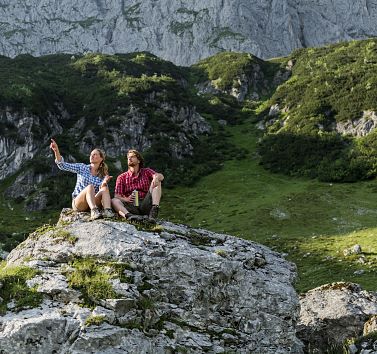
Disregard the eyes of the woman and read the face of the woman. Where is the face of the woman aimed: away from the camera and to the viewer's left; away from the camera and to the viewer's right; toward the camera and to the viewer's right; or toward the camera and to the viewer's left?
toward the camera and to the viewer's left

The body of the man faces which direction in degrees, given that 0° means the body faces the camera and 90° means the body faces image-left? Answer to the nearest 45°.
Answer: approximately 0°

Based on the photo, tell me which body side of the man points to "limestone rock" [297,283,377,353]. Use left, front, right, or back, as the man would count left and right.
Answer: left

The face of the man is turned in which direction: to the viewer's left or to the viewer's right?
to the viewer's left

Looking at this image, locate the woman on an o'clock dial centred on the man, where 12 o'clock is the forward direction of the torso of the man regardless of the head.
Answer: The woman is roughly at 3 o'clock from the man.
